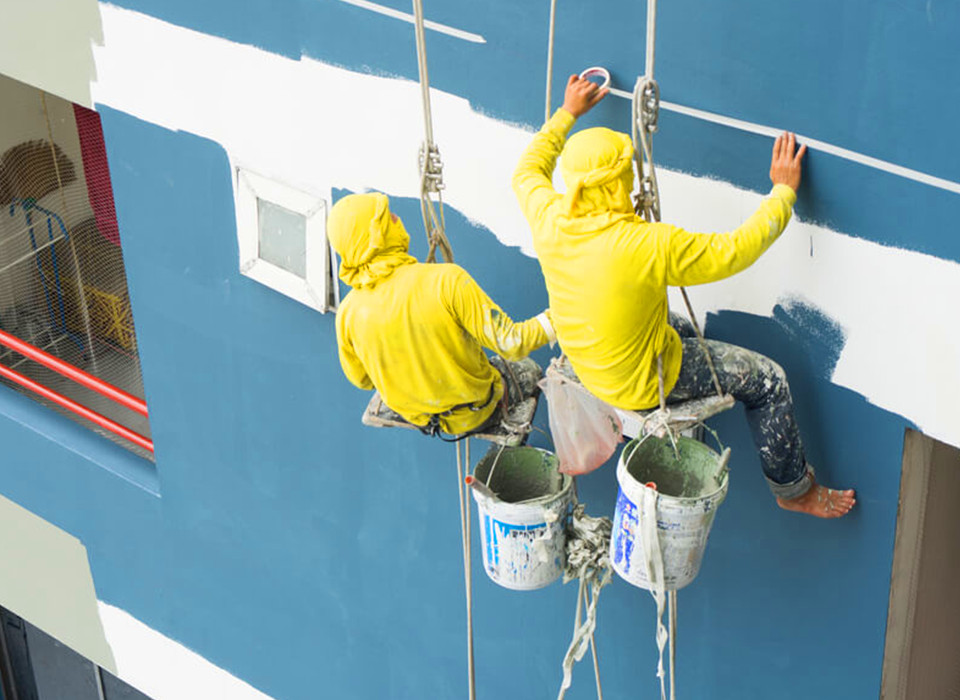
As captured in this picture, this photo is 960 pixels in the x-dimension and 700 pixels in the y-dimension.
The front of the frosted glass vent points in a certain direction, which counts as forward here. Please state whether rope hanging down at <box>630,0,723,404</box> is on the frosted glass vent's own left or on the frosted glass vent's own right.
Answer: on the frosted glass vent's own left

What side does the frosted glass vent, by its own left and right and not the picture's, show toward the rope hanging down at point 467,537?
left

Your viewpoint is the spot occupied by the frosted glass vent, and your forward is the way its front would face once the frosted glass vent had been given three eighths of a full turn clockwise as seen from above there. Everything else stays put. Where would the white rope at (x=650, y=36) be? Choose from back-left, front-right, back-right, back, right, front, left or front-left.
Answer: back-right

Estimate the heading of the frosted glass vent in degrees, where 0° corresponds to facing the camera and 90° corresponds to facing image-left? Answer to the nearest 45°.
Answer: approximately 45°

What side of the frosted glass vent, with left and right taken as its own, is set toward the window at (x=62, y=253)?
right

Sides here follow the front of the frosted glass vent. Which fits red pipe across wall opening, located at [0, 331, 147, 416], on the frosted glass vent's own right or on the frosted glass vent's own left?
on the frosted glass vent's own right

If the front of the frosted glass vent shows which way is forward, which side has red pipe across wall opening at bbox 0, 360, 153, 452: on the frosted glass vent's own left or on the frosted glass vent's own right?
on the frosted glass vent's own right

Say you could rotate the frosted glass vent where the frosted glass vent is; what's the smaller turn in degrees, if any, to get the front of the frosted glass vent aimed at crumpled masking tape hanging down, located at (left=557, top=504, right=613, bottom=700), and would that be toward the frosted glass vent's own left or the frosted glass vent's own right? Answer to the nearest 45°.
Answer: approximately 90° to the frosted glass vent's own left

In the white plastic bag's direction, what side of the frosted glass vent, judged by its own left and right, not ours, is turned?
left

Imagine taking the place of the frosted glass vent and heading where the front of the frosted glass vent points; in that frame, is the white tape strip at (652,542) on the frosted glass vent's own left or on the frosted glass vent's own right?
on the frosted glass vent's own left

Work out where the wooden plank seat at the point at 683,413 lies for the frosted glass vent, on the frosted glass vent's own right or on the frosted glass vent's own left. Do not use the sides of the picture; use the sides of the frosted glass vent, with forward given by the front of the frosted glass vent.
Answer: on the frosted glass vent's own left

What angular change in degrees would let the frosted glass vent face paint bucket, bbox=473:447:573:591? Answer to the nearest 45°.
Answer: approximately 90° to its left

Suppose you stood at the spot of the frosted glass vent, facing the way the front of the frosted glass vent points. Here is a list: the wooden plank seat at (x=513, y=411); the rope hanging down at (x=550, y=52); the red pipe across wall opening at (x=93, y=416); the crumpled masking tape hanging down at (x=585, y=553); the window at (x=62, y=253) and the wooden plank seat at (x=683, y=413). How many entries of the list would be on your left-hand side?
4
